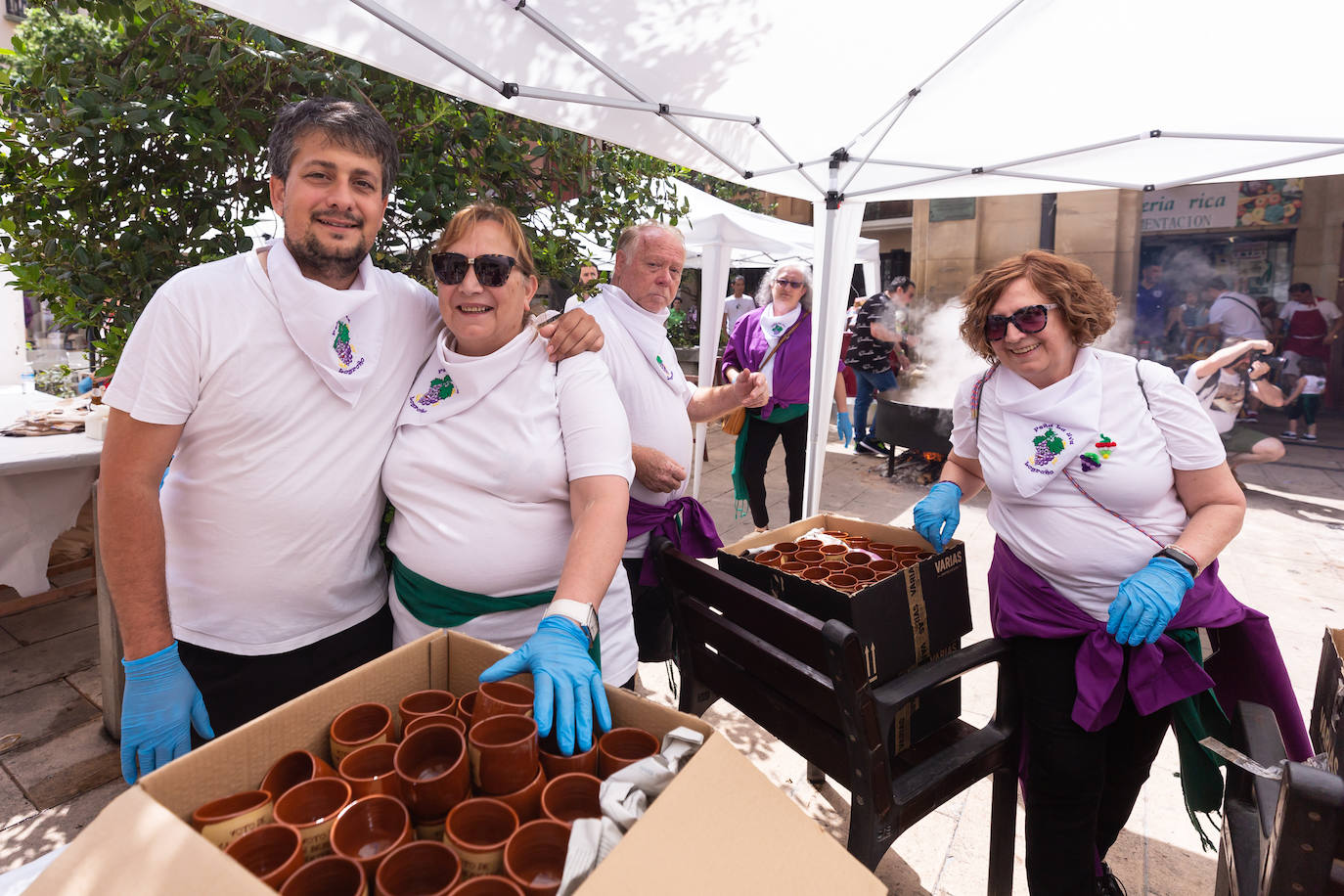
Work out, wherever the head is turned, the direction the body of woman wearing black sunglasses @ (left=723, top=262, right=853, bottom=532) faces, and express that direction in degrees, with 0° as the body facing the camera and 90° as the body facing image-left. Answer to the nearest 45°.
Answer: approximately 0°

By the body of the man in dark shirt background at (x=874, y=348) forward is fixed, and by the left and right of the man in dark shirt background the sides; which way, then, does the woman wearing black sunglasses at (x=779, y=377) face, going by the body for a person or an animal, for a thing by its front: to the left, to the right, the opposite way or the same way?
to the right

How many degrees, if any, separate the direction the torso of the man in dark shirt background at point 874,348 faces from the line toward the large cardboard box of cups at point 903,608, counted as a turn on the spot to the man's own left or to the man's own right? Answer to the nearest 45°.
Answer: approximately 90° to the man's own right

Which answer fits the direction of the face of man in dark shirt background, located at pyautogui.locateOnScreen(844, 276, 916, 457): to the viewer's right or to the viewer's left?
to the viewer's right

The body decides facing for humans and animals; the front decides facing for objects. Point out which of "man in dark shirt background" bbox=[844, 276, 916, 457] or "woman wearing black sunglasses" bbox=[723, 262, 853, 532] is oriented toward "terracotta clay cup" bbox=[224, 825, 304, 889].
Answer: the woman wearing black sunglasses

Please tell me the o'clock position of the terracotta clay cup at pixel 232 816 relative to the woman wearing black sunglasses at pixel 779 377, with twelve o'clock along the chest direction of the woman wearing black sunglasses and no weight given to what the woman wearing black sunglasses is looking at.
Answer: The terracotta clay cup is roughly at 12 o'clock from the woman wearing black sunglasses.

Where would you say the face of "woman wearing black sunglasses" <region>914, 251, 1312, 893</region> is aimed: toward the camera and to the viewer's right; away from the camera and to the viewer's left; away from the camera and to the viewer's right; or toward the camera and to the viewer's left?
toward the camera and to the viewer's left

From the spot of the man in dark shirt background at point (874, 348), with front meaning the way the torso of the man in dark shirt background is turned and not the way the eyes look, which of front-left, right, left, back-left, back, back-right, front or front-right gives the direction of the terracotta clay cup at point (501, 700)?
right

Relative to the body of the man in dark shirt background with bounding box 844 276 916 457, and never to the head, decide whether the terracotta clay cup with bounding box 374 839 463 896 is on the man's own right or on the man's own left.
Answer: on the man's own right

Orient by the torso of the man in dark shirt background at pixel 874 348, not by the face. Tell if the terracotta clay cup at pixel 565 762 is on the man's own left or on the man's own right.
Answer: on the man's own right

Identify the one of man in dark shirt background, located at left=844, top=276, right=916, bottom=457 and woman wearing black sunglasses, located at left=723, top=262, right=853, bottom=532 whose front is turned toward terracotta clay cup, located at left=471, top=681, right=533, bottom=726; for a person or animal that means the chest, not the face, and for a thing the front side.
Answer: the woman wearing black sunglasses

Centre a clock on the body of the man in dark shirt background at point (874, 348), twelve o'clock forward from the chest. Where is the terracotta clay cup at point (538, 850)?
The terracotta clay cup is roughly at 3 o'clock from the man in dark shirt background.

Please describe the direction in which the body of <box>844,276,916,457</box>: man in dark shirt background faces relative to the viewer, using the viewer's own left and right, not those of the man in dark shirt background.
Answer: facing to the right of the viewer

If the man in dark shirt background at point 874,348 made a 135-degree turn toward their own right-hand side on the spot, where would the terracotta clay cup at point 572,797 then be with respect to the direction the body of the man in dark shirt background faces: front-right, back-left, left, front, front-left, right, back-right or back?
front-left

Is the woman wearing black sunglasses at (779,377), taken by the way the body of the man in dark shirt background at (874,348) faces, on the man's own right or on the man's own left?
on the man's own right
